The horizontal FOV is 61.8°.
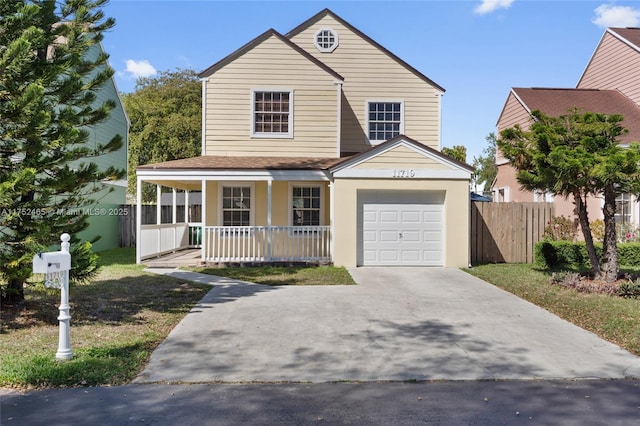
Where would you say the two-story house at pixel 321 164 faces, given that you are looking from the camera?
facing the viewer

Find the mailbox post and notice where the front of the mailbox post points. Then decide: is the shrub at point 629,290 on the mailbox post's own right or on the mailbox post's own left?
on the mailbox post's own left

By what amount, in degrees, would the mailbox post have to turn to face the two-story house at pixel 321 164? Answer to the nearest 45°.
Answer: approximately 180°

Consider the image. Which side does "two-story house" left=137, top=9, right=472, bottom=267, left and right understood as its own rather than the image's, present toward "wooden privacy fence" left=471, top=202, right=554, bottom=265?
left

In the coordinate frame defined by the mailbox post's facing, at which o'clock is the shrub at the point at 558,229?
The shrub is roughly at 7 o'clock from the mailbox post.

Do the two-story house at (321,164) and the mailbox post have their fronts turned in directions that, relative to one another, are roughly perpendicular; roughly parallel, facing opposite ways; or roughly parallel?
roughly parallel

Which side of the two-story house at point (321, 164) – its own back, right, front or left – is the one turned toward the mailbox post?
front

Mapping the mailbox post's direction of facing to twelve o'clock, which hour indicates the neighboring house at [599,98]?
The neighboring house is roughly at 7 o'clock from the mailbox post.

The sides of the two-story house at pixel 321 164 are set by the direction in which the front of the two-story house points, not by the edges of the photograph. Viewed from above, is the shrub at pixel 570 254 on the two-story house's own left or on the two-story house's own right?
on the two-story house's own left

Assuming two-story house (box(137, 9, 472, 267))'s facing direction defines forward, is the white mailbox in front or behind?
in front

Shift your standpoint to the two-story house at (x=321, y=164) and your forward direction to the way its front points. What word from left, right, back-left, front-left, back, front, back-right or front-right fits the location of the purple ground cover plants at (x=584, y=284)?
front-left

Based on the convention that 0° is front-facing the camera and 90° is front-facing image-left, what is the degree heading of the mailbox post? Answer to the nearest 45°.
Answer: approximately 45°

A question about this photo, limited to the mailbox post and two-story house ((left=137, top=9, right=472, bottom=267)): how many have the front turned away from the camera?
0

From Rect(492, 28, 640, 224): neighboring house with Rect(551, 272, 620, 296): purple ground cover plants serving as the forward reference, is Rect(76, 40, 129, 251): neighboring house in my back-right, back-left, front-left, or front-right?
front-right

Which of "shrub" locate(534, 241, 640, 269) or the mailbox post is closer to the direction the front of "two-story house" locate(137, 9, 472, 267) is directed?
the mailbox post

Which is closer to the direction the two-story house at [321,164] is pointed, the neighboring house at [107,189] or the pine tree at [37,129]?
the pine tree

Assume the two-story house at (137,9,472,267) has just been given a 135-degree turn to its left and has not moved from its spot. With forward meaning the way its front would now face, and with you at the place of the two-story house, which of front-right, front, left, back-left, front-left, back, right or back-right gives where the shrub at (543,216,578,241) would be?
front-right

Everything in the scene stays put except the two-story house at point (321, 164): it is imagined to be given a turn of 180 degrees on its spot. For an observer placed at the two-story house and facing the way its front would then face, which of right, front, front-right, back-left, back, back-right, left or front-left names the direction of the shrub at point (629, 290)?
back-right
